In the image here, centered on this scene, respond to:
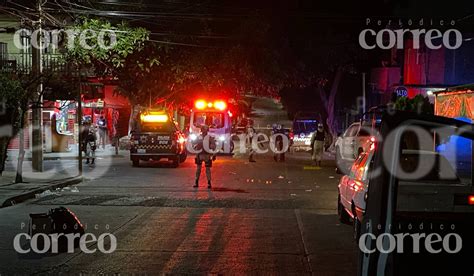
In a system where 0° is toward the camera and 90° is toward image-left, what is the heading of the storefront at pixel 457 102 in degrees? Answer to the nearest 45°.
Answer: approximately 45°

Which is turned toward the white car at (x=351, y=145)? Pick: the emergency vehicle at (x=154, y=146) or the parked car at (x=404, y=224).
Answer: the parked car

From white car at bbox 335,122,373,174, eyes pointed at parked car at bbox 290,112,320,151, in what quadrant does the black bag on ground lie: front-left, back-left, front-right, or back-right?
back-left

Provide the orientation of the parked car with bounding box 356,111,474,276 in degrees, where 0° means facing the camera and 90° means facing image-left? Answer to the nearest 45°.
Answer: approximately 180°

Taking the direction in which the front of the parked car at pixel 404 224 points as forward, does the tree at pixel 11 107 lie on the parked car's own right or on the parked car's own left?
on the parked car's own left

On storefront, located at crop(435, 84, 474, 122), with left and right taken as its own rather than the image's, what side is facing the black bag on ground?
front

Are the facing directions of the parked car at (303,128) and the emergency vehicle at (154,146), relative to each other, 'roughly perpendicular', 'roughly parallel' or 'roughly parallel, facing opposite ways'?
roughly parallel

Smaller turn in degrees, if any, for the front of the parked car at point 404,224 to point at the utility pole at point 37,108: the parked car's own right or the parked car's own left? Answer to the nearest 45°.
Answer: approximately 45° to the parked car's own left

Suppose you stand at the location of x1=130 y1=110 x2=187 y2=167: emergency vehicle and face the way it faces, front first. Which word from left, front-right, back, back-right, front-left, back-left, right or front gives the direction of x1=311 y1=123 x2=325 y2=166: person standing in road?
right

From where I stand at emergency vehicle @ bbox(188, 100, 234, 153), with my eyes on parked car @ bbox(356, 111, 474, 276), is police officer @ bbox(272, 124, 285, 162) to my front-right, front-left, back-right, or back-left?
front-left

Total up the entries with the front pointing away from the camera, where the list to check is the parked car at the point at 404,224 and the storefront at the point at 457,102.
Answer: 1
